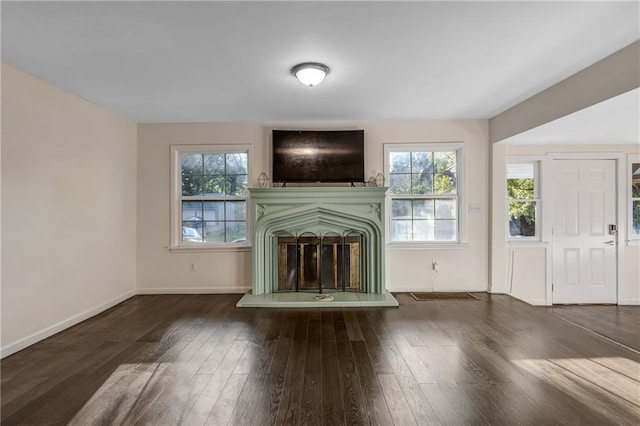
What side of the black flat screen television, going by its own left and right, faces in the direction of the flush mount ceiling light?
front

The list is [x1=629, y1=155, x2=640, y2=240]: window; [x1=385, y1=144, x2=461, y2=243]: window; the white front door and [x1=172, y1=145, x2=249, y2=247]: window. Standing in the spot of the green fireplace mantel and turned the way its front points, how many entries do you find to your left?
3

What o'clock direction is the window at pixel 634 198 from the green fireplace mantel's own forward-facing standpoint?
The window is roughly at 9 o'clock from the green fireplace mantel.

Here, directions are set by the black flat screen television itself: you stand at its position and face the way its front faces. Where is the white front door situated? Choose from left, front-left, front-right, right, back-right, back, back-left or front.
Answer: left

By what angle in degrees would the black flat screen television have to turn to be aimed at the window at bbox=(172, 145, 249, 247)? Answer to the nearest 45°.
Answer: approximately 90° to its right

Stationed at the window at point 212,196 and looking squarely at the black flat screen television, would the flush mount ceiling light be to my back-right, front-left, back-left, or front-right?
front-right

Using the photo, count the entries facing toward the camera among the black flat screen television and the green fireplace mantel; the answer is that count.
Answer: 2

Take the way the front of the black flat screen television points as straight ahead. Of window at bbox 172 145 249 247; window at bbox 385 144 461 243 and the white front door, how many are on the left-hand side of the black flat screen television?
2

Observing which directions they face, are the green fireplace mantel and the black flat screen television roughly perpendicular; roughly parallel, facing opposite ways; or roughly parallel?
roughly parallel

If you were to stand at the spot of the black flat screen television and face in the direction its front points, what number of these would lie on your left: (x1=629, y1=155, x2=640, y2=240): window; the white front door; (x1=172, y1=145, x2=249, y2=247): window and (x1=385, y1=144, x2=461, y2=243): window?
3

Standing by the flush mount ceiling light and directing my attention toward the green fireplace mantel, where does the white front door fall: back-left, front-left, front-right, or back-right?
front-right

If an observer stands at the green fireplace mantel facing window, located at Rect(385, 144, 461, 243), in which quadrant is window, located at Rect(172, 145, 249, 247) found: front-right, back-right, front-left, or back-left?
back-left

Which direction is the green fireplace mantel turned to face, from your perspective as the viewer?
facing the viewer

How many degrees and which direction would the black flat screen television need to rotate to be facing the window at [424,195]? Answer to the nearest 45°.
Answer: approximately 90° to its left

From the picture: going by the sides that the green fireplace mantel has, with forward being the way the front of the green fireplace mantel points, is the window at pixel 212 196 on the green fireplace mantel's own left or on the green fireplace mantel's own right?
on the green fireplace mantel's own right

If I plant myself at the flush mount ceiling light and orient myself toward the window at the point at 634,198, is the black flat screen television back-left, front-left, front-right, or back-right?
front-left

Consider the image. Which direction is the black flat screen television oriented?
toward the camera
